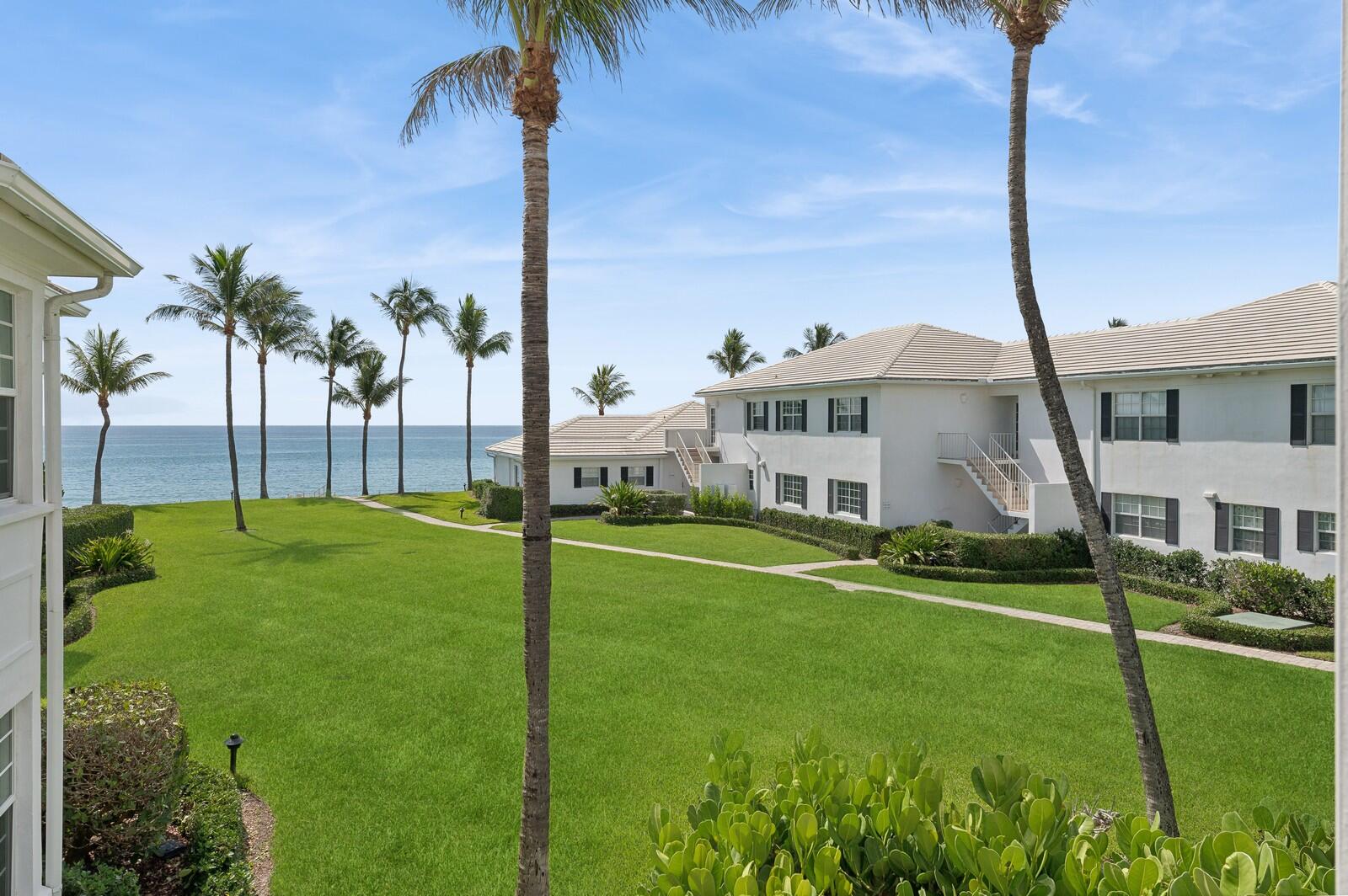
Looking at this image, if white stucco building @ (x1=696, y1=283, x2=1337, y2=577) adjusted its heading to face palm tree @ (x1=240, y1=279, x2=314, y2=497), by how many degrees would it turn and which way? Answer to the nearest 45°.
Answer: approximately 45° to its right

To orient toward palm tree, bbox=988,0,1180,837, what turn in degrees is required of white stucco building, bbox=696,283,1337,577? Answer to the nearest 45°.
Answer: approximately 45° to its left

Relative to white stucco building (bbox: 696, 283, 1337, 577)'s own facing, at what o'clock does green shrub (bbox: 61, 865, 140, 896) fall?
The green shrub is roughly at 11 o'clock from the white stucco building.

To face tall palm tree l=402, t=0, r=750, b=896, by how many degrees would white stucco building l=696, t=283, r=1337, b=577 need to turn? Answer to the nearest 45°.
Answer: approximately 45° to its left

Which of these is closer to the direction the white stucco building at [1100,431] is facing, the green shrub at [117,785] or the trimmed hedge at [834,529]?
the green shrub

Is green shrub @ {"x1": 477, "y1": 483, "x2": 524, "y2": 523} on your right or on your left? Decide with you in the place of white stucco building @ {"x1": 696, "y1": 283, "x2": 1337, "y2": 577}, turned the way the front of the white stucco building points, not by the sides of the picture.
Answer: on your right

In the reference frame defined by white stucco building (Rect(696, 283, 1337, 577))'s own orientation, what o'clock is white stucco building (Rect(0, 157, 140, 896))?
white stucco building (Rect(0, 157, 140, 896)) is roughly at 11 o'clock from white stucco building (Rect(696, 283, 1337, 577)).

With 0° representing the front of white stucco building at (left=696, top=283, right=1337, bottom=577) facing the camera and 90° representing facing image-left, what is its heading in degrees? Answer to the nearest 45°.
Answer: approximately 45°

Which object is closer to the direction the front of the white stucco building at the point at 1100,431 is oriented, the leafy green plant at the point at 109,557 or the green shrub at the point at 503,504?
the leafy green plant
